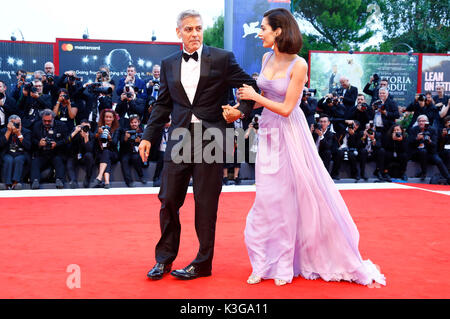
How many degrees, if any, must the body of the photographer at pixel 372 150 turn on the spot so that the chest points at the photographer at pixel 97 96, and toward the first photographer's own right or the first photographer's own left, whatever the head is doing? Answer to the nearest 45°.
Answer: approximately 45° to the first photographer's own right

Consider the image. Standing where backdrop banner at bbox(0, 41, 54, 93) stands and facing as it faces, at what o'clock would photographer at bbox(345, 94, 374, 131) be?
The photographer is roughly at 10 o'clock from the backdrop banner.

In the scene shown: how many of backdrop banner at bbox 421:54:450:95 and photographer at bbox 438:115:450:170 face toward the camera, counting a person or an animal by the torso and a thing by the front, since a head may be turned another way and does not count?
2

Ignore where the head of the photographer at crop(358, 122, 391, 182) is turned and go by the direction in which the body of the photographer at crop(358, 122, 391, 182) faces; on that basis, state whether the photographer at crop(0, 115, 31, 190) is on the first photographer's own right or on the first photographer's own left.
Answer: on the first photographer's own right

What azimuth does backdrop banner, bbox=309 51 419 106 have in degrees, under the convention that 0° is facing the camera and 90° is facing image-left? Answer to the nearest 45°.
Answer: approximately 0°
